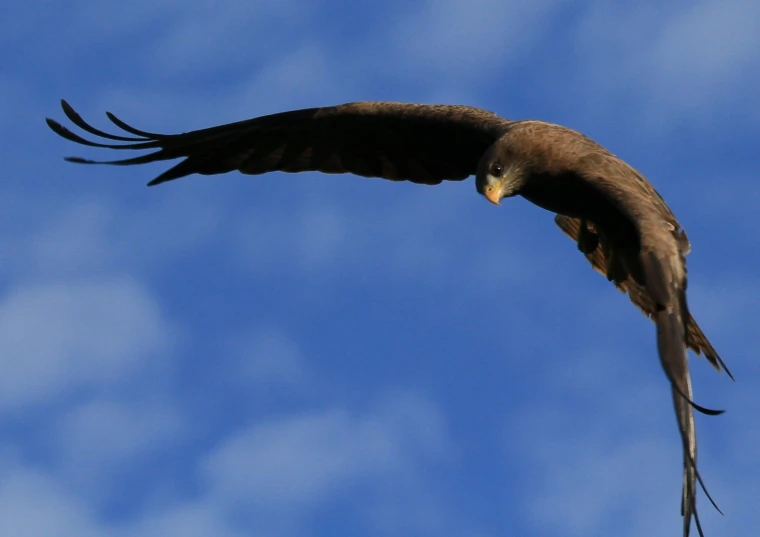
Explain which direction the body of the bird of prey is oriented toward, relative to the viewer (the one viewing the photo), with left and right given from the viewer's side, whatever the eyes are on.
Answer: facing the viewer and to the left of the viewer
